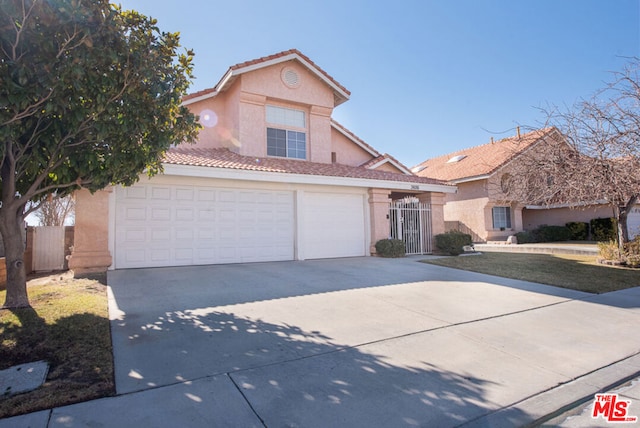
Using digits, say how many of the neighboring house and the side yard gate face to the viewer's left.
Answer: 0

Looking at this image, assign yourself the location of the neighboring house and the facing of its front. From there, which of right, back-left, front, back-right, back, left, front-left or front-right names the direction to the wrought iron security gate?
front-right

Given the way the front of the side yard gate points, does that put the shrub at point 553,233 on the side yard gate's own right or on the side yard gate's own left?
on the side yard gate's own left

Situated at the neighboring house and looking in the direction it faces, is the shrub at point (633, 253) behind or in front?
in front

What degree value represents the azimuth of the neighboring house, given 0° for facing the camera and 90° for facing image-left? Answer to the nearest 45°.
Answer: approximately 315°

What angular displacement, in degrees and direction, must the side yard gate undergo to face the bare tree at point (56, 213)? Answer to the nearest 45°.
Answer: approximately 180°
